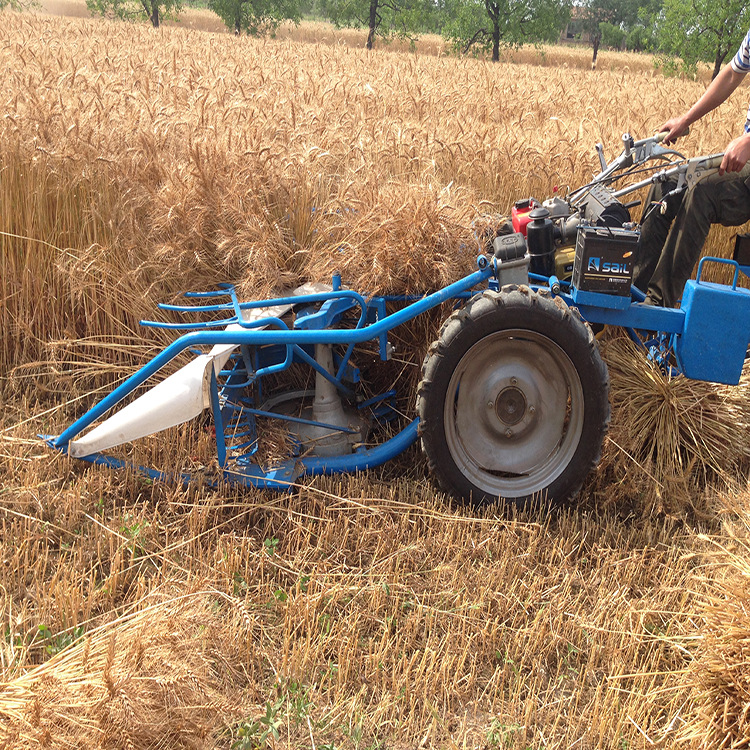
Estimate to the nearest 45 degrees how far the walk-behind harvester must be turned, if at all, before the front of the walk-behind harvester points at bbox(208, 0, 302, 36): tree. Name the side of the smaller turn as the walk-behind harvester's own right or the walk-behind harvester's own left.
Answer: approximately 90° to the walk-behind harvester's own right

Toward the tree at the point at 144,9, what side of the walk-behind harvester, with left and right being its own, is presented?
right

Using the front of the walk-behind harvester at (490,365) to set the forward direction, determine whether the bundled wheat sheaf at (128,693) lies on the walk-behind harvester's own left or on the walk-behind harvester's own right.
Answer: on the walk-behind harvester's own left

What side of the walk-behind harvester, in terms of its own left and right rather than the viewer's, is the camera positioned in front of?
left
